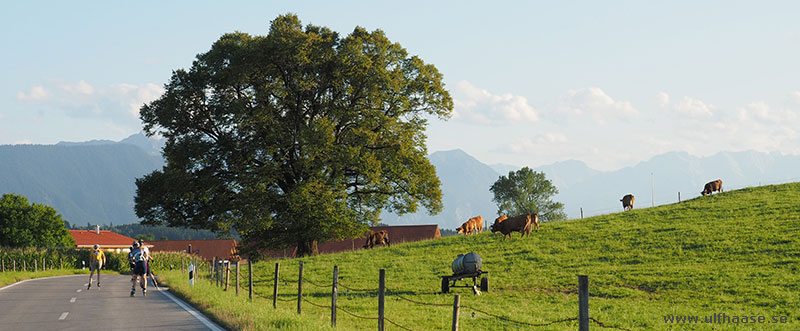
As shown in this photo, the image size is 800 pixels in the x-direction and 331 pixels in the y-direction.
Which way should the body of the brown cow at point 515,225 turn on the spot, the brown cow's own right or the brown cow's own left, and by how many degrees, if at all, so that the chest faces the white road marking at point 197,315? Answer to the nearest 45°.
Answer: approximately 90° to the brown cow's own left

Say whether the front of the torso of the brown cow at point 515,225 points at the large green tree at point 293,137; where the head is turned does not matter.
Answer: yes

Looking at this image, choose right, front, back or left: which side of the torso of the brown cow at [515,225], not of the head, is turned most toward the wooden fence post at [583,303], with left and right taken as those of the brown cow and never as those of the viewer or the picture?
left

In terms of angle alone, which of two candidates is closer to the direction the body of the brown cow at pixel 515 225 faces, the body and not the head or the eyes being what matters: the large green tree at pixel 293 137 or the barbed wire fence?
the large green tree

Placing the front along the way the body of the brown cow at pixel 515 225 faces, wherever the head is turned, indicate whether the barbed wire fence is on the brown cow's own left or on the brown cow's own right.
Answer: on the brown cow's own left

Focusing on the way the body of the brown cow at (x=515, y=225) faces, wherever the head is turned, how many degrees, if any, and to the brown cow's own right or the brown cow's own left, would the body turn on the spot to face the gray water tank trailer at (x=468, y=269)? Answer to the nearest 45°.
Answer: approximately 90° to the brown cow's own left

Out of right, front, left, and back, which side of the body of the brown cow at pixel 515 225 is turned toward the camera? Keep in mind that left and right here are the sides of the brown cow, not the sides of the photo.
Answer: left
